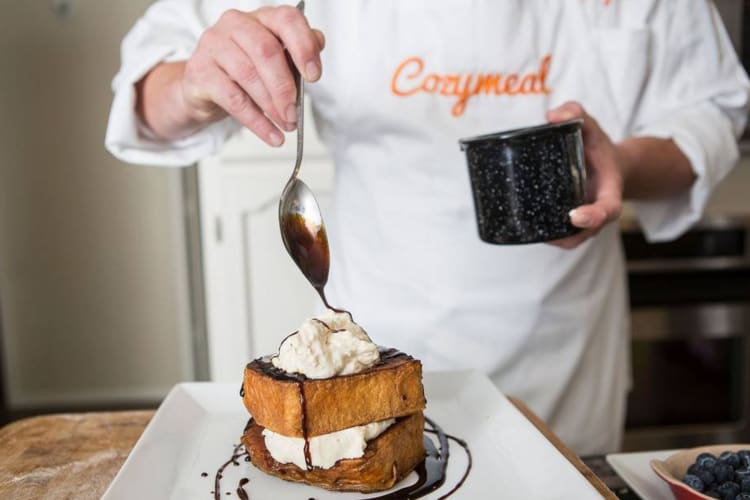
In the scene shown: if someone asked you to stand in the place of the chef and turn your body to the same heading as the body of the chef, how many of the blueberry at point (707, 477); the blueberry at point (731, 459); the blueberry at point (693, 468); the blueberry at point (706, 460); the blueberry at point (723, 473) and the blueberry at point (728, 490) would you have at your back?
0

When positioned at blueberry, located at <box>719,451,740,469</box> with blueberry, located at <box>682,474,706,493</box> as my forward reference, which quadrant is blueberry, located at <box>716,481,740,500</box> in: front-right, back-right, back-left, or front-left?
front-left

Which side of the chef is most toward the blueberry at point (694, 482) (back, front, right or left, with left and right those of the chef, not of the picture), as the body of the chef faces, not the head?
front

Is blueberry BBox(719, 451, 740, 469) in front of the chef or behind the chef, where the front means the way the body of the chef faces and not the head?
in front

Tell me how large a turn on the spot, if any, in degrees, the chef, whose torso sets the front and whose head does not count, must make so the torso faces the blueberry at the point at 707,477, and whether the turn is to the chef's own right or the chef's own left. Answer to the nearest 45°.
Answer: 0° — they already face it

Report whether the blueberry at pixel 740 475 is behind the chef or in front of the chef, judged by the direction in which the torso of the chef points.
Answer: in front

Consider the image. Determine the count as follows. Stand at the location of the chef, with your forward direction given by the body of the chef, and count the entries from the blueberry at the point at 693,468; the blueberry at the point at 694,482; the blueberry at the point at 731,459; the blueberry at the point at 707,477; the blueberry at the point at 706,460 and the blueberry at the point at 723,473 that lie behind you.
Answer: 0

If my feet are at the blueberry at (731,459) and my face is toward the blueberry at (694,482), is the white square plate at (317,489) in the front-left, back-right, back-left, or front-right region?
front-right

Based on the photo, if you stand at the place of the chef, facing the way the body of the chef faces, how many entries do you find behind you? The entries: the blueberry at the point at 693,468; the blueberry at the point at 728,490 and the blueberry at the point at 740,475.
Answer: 0

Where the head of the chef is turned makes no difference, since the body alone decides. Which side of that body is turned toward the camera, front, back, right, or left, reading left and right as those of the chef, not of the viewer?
front

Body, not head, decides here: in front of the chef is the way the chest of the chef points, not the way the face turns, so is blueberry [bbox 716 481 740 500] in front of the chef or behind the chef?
in front
